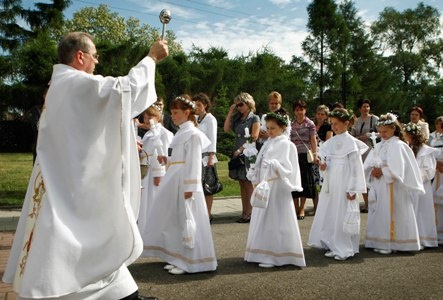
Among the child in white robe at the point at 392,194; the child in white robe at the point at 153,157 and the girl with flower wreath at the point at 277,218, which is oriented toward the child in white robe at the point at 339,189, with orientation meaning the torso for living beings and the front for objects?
the child in white robe at the point at 392,194

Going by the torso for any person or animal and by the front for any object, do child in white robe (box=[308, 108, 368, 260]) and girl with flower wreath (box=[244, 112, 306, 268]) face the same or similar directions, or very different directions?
same or similar directions

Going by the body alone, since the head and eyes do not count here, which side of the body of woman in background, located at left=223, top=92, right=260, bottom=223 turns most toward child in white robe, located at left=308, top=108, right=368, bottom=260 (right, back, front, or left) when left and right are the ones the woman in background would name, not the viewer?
left

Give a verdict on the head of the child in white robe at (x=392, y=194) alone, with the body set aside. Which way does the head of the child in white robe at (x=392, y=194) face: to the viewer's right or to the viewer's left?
to the viewer's left

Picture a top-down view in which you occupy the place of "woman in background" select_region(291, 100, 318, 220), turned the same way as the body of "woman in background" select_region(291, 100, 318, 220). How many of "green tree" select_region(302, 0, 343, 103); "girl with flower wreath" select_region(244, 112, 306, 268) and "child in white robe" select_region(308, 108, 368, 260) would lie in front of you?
2

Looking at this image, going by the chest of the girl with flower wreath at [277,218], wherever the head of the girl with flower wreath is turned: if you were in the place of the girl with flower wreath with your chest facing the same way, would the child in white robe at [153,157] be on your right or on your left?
on your right

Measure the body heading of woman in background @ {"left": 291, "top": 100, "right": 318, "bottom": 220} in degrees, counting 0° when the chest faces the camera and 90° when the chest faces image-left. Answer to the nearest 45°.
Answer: approximately 0°

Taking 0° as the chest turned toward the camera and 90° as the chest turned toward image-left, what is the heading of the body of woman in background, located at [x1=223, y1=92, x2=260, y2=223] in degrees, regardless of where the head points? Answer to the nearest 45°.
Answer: approximately 45°

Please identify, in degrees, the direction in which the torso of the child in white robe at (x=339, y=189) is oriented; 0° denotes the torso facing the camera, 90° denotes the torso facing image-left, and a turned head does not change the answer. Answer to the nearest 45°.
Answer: approximately 45°

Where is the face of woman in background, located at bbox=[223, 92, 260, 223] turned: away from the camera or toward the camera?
toward the camera

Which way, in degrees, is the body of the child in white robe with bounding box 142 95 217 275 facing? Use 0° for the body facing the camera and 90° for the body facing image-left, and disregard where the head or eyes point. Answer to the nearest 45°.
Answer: approximately 90°

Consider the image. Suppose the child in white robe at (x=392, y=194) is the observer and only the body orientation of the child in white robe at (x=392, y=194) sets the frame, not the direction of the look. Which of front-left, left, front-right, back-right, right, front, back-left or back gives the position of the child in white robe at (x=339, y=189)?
front

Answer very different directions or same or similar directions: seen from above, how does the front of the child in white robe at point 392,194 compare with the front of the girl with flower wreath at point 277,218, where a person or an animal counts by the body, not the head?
same or similar directions

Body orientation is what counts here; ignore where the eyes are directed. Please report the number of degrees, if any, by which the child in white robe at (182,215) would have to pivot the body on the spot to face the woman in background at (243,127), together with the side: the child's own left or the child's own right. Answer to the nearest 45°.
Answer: approximately 90° to the child's own right
